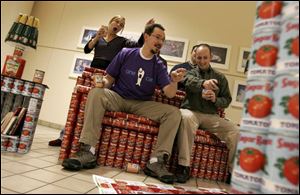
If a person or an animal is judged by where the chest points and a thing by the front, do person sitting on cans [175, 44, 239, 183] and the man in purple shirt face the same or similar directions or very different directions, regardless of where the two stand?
same or similar directions

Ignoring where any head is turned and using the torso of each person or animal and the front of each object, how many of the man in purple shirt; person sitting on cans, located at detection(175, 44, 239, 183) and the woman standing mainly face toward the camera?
3

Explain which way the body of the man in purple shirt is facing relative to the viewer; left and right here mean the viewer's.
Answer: facing the viewer

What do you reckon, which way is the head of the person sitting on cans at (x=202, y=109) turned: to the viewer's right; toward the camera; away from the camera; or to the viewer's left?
toward the camera

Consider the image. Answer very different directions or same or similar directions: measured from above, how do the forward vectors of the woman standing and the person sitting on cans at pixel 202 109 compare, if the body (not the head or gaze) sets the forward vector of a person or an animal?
same or similar directions

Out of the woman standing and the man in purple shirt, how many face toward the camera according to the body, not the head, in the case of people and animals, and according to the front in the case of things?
2

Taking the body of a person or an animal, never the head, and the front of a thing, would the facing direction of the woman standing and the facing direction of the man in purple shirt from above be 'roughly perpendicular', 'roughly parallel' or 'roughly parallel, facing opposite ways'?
roughly parallel

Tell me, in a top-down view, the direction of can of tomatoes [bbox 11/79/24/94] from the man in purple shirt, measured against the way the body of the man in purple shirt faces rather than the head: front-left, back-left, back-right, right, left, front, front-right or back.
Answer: right

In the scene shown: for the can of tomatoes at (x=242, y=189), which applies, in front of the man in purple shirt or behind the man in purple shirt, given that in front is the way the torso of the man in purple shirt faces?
in front

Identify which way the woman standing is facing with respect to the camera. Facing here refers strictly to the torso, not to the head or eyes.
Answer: toward the camera

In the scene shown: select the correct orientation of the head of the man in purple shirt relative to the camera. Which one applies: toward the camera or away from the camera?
toward the camera

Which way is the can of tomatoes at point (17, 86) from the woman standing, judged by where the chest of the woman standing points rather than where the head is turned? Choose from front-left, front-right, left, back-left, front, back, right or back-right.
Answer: front-right

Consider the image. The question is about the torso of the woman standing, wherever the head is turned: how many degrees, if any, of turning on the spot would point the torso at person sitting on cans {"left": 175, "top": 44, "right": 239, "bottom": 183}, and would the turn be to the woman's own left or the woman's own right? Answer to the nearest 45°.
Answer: approximately 45° to the woman's own left

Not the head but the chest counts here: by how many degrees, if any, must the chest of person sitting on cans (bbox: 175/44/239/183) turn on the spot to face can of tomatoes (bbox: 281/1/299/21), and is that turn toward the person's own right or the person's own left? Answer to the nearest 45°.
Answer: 0° — they already face it
